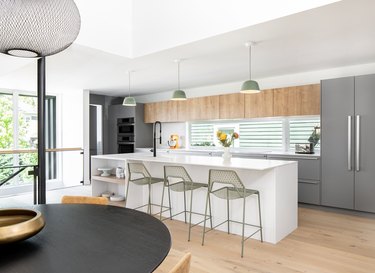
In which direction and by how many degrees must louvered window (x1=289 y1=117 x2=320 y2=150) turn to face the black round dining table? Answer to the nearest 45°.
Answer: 0° — it already faces it

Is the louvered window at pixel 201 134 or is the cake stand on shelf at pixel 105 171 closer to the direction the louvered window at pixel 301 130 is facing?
the cake stand on shelf

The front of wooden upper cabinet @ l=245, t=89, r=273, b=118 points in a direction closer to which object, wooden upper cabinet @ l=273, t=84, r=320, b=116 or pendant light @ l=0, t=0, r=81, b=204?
the pendant light

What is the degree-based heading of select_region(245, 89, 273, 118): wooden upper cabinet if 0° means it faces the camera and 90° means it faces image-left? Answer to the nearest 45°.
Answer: approximately 45°

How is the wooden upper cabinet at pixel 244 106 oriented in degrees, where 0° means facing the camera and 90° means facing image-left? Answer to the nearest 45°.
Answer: approximately 45°

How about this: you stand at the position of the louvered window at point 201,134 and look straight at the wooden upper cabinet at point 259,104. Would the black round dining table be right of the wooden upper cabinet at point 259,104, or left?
right
